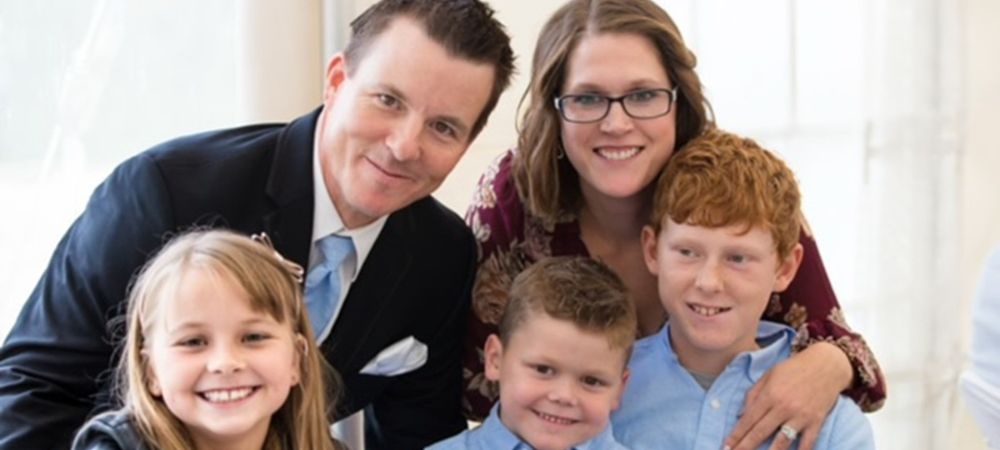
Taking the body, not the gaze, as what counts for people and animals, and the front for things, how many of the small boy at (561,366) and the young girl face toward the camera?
2

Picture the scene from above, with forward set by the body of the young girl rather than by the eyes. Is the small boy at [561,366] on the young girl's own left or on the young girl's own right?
on the young girl's own left

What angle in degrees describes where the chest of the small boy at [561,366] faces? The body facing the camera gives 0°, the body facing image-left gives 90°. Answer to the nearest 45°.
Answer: approximately 0°

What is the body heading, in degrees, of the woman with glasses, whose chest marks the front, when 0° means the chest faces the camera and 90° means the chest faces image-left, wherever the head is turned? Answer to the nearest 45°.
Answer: approximately 0°

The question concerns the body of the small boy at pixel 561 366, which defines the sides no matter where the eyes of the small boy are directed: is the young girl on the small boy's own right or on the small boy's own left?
on the small boy's own right
